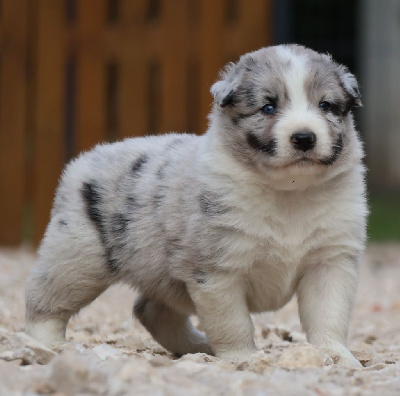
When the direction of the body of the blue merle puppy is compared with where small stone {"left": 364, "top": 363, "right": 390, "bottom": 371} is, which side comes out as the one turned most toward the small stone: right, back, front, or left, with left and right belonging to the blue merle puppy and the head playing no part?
front

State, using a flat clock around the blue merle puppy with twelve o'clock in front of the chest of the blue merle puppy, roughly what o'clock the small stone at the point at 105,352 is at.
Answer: The small stone is roughly at 3 o'clock from the blue merle puppy.

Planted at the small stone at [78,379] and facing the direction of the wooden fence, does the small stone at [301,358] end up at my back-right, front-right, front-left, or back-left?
front-right

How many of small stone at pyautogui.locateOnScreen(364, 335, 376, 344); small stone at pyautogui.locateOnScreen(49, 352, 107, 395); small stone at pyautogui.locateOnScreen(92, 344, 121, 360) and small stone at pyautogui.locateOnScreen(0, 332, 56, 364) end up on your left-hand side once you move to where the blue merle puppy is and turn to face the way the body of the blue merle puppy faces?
1

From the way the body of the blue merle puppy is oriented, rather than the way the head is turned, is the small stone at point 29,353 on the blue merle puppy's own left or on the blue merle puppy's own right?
on the blue merle puppy's own right

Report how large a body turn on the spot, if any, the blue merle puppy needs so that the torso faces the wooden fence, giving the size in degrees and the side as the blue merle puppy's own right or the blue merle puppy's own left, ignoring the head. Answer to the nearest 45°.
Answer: approximately 135° to the blue merle puppy's own left

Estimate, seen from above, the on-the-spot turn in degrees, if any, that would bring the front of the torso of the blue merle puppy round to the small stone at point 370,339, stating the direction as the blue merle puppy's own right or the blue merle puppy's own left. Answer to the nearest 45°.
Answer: approximately 90° to the blue merle puppy's own left

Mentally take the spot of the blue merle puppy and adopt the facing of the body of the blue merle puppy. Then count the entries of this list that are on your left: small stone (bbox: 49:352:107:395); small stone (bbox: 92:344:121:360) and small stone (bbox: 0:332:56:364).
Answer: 0

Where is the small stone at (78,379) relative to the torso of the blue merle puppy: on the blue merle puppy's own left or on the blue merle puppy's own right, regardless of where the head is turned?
on the blue merle puppy's own right
